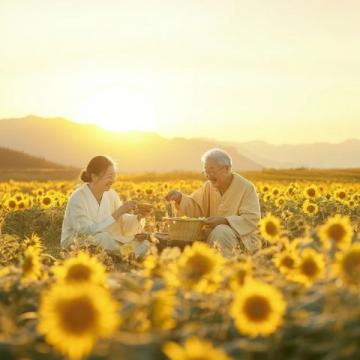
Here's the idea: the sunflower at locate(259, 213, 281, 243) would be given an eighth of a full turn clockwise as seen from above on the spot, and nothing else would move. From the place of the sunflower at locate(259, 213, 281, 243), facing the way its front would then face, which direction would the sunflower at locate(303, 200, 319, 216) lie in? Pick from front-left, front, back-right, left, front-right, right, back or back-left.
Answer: back-right

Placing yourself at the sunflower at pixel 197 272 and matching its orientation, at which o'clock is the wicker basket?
The wicker basket is roughly at 6 o'clock from the sunflower.

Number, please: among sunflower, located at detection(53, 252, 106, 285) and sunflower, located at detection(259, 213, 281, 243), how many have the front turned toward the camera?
2

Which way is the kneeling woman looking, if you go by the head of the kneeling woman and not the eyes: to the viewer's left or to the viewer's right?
to the viewer's right

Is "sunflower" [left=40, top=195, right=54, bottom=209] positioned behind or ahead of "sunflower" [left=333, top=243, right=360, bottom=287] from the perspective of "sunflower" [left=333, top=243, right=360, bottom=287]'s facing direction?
behind

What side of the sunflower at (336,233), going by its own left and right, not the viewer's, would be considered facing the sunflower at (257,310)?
front

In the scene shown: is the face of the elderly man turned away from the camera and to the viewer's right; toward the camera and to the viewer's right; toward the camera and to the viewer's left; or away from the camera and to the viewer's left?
toward the camera and to the viewer's left

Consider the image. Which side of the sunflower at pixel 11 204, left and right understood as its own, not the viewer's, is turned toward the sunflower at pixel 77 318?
front
